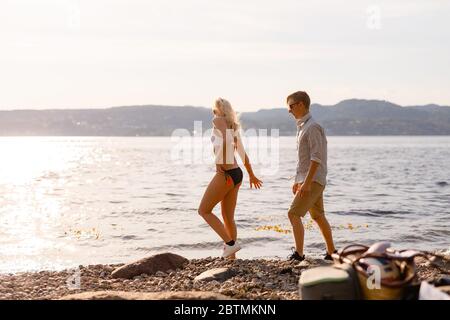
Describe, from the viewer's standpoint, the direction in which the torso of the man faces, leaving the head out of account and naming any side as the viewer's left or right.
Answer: facing to the left of the viewer

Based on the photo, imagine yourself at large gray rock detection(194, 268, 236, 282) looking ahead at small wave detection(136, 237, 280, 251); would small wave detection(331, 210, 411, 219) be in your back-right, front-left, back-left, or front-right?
front-right

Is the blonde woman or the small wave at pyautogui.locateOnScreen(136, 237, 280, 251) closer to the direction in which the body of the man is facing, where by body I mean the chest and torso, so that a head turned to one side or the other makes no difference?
the blonde woman

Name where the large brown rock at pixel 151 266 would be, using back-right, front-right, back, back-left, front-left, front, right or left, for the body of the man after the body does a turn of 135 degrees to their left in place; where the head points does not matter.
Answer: back-right

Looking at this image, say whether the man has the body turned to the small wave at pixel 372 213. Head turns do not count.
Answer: no

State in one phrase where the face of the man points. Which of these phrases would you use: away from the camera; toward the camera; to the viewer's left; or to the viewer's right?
to the viewer's left
